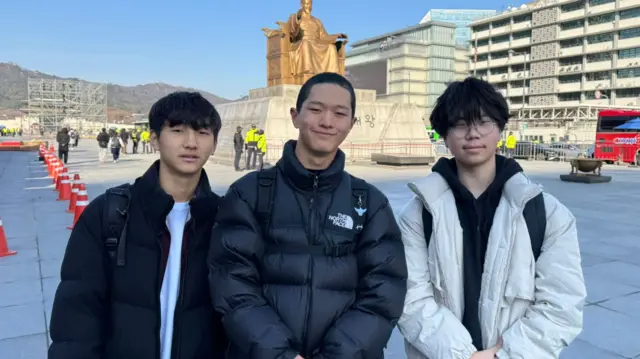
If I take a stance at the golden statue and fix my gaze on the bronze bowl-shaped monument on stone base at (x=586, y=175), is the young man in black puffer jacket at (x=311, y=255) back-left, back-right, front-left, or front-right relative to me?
front-right

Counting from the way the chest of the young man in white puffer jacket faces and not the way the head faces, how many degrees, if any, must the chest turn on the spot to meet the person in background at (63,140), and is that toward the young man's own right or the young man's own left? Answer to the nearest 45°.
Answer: approximately 135° to the young man's own right

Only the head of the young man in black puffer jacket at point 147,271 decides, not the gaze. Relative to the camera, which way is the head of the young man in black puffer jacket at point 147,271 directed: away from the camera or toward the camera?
toward the camera

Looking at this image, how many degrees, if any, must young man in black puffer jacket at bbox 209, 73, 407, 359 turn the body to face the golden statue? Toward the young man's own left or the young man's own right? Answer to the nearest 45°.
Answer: approximately 180°

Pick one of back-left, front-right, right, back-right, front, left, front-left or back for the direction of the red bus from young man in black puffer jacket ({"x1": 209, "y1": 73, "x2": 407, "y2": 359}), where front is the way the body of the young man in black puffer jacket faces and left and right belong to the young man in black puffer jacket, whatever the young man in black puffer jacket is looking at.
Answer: back-left

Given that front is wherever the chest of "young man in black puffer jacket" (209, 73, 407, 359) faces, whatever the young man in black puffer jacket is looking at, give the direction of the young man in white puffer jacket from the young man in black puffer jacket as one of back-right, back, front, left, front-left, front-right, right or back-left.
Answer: left

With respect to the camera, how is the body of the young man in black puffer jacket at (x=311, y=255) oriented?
toward the camera

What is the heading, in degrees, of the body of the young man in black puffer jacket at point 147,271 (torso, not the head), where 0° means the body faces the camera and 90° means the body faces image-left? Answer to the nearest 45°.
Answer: approximately 315°

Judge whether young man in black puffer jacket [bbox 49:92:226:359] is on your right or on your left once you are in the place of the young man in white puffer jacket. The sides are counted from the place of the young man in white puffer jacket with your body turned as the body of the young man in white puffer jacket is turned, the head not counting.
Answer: on your right

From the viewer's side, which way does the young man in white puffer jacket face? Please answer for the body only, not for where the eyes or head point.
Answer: toward the camera

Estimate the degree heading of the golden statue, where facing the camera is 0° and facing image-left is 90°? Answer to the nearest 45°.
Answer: approximately 315°

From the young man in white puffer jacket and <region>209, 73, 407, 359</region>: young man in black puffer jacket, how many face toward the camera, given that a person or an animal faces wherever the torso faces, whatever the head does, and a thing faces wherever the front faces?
2
